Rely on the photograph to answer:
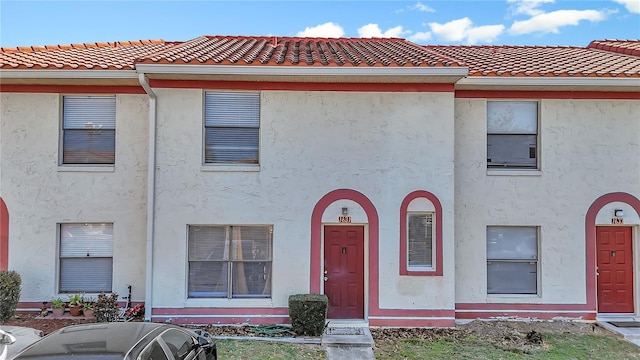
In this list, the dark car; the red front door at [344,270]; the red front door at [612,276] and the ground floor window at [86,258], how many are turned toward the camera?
3

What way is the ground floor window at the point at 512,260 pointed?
toward the camera

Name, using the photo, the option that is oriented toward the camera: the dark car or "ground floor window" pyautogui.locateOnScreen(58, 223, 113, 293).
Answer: the ground floor window

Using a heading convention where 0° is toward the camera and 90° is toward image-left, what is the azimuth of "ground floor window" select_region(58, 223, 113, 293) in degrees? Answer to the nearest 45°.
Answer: approximately 0°

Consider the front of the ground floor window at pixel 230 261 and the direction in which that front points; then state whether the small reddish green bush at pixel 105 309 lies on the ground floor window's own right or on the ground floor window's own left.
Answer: on the ground floor window's own right

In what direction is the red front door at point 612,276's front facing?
toward the camera

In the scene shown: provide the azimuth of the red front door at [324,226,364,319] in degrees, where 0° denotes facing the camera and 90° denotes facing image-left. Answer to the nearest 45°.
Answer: approximately 0°

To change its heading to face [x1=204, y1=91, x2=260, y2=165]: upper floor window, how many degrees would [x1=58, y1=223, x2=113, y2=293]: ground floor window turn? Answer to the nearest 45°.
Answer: approximately 45° to its left

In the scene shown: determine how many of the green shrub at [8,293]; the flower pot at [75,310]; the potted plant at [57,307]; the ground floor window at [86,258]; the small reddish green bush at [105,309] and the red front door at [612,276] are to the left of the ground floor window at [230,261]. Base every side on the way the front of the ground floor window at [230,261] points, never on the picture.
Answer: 1
